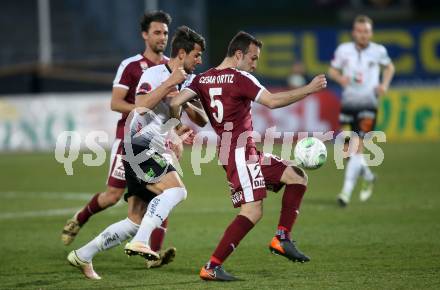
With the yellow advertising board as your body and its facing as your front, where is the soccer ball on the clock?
The soccer ball is roughly at 12 o'clock from the yellow advertising board.

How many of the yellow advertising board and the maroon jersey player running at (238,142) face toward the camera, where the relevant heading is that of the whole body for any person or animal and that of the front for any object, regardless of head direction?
1

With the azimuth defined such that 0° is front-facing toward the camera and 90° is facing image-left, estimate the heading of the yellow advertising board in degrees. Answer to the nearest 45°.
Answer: approximately 0°

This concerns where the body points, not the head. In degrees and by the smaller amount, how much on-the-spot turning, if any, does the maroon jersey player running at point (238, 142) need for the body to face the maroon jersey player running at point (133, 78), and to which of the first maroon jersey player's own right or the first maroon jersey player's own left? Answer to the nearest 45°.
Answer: approximately 90° to the first maroon jersey player's own left

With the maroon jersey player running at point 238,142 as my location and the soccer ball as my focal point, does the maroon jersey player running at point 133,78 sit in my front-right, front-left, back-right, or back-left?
back-left

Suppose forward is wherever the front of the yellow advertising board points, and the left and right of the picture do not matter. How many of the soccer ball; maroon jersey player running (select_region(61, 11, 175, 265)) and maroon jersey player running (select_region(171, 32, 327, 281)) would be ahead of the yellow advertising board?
3

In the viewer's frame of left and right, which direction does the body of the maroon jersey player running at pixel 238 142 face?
facing away from the viewer and to the right of the viewer

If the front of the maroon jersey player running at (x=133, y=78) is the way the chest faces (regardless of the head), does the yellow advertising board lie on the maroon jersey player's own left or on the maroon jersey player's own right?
on the maroon jersey player's own left
